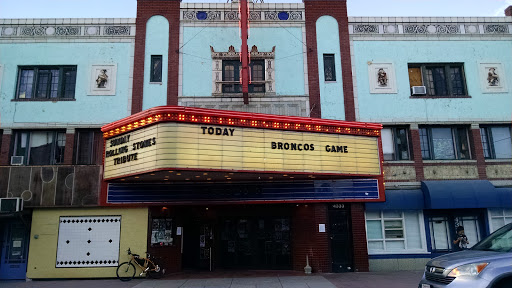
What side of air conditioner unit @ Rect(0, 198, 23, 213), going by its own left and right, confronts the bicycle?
left

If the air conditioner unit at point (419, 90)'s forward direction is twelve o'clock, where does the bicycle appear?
The bicycle is roughly at 2 o'clock from the air conditioner unit.

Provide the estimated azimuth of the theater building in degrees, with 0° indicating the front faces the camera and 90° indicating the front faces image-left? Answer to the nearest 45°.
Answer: approximately 0°

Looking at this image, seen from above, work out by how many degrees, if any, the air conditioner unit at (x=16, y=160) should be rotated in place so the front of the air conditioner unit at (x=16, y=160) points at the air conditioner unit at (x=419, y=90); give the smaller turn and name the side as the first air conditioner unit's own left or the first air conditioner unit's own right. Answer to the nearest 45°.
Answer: approximately 45° to the first air conditioner unit's own left
